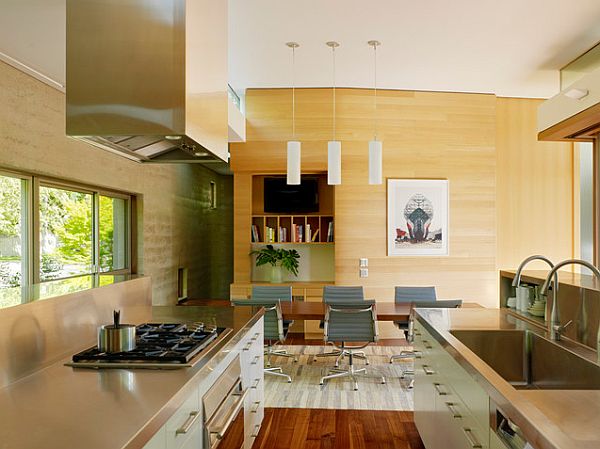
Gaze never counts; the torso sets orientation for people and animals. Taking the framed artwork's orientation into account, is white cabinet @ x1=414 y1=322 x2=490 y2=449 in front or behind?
in front

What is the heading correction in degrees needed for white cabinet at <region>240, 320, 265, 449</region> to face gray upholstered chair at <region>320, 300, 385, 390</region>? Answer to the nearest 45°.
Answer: approximately 45° to its left

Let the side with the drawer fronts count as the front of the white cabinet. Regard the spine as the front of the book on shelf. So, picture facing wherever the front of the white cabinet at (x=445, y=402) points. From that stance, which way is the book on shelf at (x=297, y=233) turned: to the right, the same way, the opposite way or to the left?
to the left

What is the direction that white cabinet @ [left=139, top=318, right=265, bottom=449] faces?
to the viewer's right

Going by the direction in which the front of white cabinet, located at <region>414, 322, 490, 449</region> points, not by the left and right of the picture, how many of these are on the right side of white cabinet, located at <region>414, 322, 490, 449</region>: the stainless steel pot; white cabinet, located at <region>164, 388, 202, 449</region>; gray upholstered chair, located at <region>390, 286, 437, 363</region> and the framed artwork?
2

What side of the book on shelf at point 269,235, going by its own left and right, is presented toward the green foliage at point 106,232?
right

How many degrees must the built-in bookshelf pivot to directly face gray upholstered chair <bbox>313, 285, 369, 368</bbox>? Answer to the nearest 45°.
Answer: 0° — it already faces it

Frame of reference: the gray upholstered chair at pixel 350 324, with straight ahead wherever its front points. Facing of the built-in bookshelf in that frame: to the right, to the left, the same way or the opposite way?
the opposite way

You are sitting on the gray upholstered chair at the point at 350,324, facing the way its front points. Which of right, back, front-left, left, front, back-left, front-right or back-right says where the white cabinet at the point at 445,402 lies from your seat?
back

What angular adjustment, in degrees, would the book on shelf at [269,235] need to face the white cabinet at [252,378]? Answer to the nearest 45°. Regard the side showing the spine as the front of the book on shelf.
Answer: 0° — it already faces it

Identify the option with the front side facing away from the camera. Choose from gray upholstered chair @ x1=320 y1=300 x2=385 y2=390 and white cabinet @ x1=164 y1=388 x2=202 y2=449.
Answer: the gray upholstered chair
